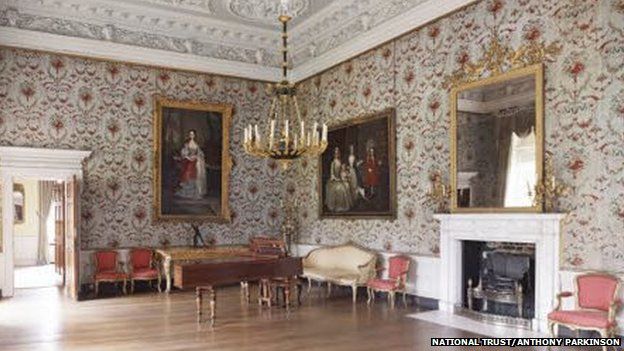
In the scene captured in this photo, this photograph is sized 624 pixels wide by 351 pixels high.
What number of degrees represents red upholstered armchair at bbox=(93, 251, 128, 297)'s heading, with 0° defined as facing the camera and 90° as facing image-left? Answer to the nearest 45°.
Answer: approximately 315°

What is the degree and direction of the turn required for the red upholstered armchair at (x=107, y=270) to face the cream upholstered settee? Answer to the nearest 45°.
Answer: approximately 45° to its left

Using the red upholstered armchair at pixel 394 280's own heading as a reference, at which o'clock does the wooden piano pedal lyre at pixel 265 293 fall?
The wooden piano pedal lyre is roughly at 1 o'clock from the red upholstered armchair.

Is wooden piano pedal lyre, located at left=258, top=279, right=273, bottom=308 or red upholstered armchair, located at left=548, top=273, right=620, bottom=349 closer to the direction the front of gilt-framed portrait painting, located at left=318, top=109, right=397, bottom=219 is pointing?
the wooden piano pedal lyre

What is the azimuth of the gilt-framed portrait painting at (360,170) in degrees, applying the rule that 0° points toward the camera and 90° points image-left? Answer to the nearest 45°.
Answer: approximately 45°

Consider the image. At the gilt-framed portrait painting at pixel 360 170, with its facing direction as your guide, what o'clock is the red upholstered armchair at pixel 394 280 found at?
The red upholstered armchair is roughly at 10 o'clock from the gilt-framed portrait painting.

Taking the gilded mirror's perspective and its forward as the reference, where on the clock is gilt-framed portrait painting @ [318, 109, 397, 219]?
The gilt-framed portrait painting is roughly at 3 o'clock from the gilded mirror.
